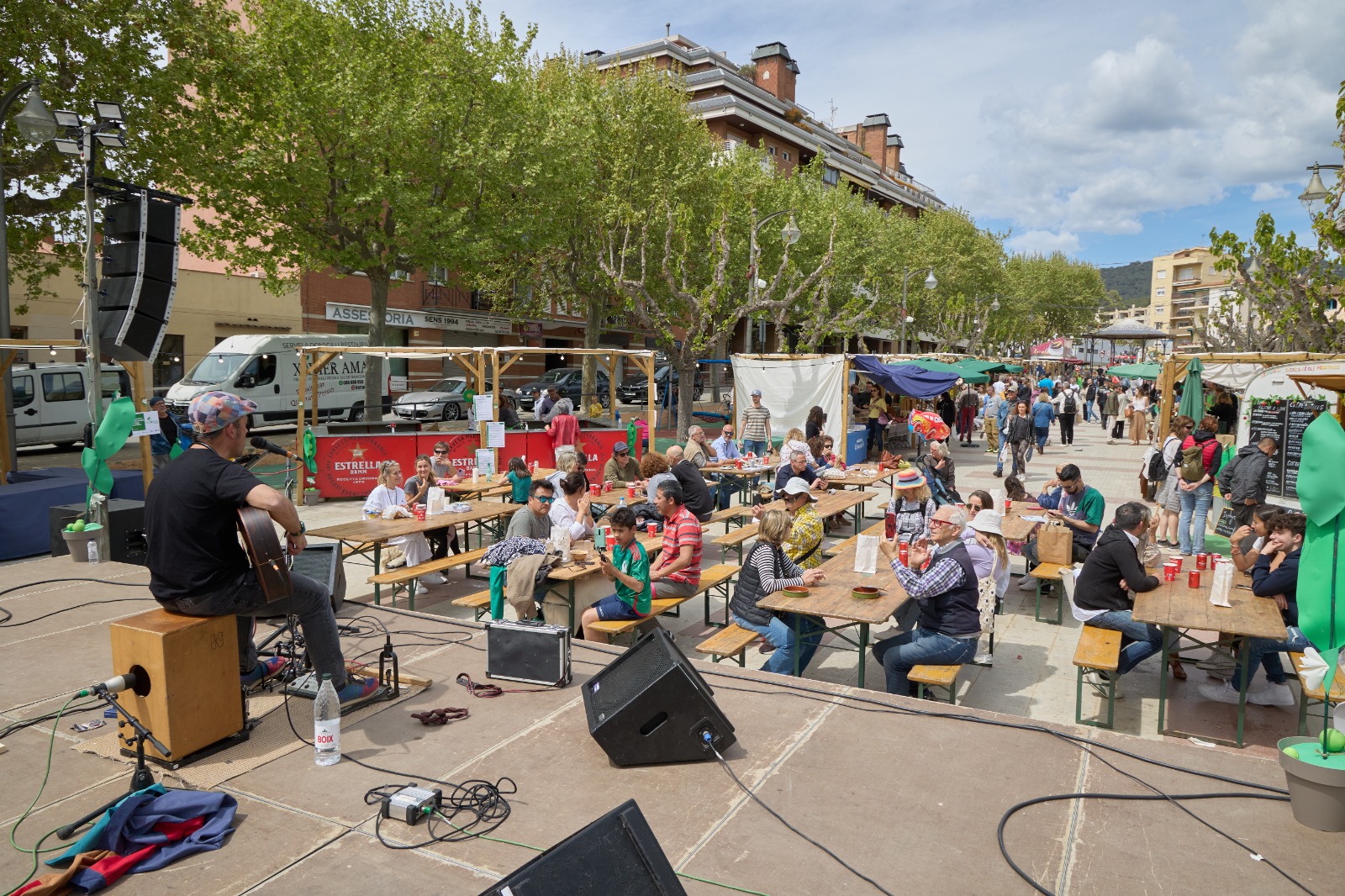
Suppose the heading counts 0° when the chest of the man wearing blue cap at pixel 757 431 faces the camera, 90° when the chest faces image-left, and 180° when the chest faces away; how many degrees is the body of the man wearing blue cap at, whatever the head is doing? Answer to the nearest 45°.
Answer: approximately 0°

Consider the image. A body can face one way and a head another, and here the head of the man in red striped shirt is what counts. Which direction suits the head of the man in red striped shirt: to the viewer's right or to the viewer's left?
to the viewer's left

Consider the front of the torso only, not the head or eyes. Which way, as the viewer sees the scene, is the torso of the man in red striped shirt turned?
to the viewer's left

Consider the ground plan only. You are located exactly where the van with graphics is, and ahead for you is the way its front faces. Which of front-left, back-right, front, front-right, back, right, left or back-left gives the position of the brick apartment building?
back

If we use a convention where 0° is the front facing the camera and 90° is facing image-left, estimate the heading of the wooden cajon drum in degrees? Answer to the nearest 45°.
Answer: approximately 225°

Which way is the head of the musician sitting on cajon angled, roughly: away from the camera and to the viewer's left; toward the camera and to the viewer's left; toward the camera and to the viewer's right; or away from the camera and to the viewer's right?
away from the camera and to the viewer's right

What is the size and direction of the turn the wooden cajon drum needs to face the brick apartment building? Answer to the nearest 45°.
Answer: approximately 45° to its left

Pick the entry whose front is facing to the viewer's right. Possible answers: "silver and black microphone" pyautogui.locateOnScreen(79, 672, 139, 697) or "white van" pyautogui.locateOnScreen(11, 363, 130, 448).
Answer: the silver and black microphone
